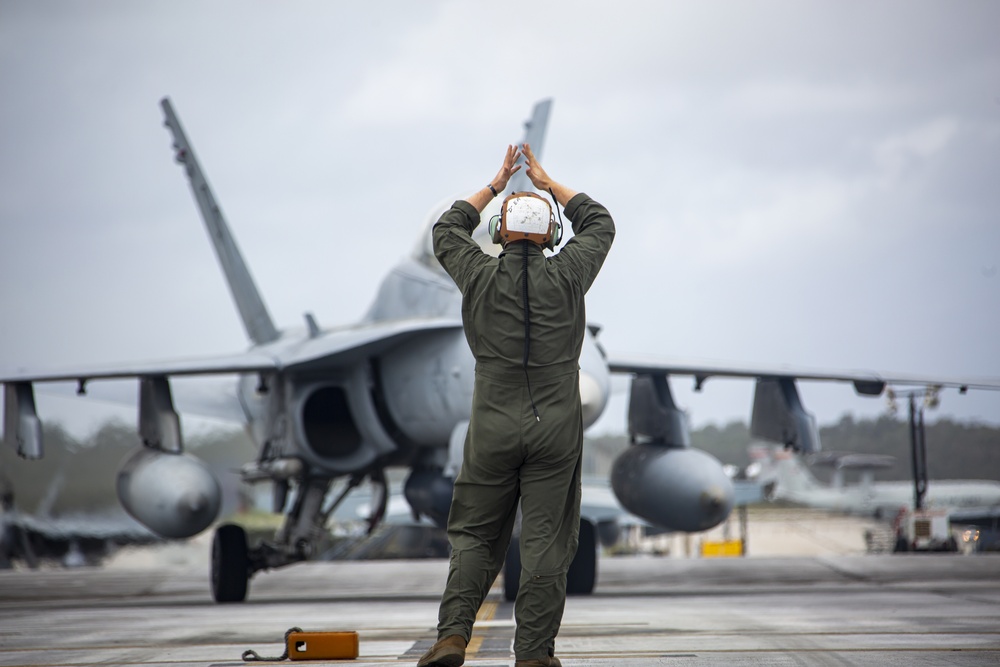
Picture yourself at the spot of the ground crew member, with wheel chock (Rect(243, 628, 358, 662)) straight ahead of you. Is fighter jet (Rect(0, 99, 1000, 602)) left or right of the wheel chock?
right

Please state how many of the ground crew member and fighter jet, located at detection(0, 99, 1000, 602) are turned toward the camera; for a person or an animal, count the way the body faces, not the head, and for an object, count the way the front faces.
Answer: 1

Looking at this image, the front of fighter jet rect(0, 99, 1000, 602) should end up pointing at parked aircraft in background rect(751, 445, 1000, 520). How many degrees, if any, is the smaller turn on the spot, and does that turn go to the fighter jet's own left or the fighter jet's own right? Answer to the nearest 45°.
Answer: approximately 135° to the fighter jet's own left

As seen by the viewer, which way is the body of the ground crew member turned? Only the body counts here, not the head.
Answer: away from the camera

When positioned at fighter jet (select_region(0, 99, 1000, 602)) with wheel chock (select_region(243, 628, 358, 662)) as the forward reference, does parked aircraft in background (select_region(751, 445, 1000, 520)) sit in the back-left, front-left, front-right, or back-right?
back-left

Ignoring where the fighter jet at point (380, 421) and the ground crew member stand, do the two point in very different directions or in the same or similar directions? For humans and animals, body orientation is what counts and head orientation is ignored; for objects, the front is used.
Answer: very different directions

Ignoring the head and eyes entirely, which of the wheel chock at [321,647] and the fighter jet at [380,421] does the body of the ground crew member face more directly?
the fighter jet

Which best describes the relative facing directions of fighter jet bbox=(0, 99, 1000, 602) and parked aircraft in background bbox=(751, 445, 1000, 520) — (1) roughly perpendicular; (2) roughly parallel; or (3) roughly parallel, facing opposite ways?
roughly perpendicular

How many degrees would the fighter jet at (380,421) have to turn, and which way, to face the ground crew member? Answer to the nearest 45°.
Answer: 0° — it already faces them
